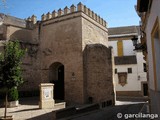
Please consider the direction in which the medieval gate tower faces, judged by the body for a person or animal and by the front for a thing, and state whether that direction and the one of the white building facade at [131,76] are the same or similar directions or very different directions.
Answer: same or similar directions

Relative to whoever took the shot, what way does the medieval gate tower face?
facing the viewer and to the left of the viewer

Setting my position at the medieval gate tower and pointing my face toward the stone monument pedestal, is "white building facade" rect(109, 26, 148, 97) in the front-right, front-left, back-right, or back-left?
back-left

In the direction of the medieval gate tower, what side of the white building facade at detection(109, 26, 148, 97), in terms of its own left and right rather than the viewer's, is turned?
front

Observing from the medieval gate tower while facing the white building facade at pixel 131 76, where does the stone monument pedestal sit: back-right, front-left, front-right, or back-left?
back-right

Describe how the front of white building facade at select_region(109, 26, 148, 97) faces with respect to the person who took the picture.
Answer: facing the viewer

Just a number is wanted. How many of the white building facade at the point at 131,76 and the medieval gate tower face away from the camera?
0

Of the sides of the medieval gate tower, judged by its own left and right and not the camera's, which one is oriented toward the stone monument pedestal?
front

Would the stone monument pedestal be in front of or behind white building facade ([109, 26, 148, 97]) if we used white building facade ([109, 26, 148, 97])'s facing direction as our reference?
in front

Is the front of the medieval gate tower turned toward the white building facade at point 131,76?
no
